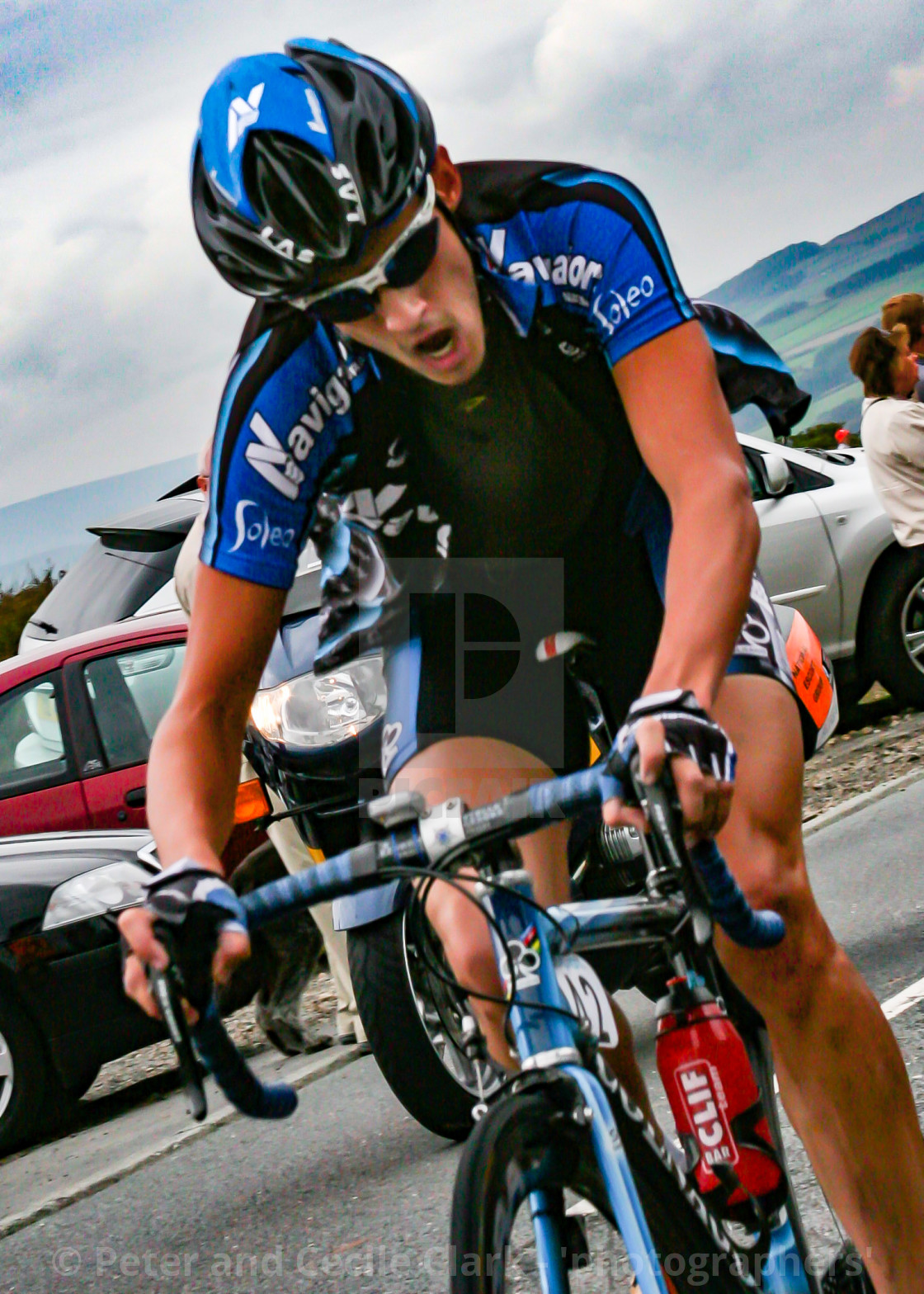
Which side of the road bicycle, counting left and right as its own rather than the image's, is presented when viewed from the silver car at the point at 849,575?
back

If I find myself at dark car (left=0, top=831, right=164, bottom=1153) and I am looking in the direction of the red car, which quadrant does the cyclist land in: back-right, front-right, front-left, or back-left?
back-right

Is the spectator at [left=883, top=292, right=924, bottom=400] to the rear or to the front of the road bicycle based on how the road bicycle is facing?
to the rear

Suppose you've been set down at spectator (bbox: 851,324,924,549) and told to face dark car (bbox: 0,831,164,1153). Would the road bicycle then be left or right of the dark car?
left

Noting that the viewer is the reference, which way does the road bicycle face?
facing the viewer and to the left of the viewer

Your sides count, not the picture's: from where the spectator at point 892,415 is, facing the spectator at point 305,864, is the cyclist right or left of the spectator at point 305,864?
left

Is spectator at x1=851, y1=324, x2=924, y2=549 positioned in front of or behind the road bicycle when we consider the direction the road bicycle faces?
behind

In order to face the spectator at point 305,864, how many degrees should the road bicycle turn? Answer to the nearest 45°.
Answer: approximately 135° to its right

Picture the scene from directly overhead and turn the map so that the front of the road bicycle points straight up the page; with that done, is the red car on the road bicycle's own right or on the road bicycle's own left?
on the road bicycle's own right
